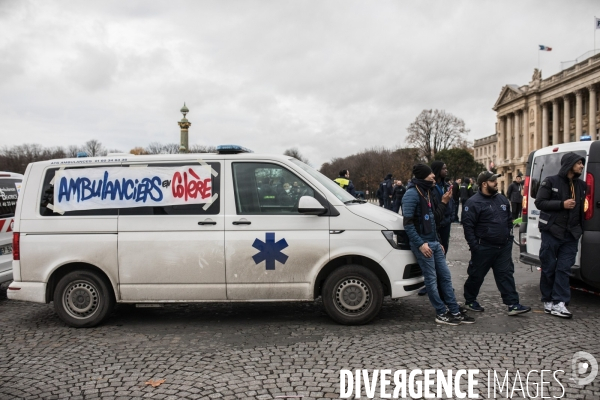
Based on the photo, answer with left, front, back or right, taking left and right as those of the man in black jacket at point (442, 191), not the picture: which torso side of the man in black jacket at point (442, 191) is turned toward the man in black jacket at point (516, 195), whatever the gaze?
left

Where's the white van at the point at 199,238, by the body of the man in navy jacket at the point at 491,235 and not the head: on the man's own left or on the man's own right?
on the man's own right

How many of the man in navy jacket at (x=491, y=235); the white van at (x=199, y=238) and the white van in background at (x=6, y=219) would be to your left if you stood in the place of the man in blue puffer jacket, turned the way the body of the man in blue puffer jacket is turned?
1

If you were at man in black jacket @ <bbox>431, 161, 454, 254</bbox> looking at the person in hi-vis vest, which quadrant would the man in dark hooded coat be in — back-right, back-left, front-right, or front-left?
back-right

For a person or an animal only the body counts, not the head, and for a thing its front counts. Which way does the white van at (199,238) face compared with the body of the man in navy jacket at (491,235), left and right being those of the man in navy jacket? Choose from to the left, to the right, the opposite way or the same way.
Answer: to the left

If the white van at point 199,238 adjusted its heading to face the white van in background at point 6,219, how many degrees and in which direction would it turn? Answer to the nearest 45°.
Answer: approximately 135° to its left

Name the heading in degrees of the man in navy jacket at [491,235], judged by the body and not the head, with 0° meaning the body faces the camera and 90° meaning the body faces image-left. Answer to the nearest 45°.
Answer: approximately 315°

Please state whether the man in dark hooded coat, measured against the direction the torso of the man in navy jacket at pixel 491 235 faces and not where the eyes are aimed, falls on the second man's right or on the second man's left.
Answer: on the second man's left

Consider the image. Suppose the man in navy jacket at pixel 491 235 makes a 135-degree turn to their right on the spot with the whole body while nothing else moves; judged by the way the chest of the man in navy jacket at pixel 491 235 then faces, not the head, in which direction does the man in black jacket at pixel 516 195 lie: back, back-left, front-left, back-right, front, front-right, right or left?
right

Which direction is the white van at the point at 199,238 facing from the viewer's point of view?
to the viewer's right

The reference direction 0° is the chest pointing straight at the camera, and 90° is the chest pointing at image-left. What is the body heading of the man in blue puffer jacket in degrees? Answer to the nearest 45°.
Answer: approximately 315°

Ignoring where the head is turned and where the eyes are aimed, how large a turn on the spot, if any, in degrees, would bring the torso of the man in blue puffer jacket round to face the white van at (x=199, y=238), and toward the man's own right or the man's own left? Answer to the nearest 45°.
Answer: approximately 135° to the man's own right
